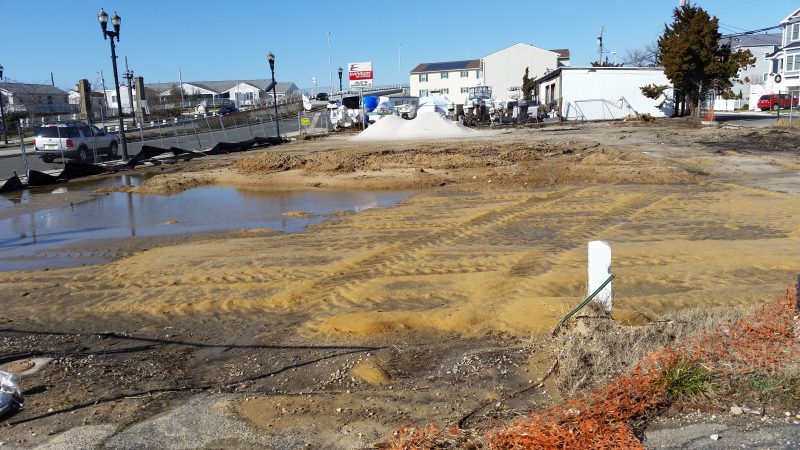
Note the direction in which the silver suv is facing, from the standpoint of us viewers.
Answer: facing away from the viewer and to the right of the viewer

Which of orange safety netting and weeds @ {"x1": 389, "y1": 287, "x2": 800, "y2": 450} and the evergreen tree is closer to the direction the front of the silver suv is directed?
the evergreen tree
